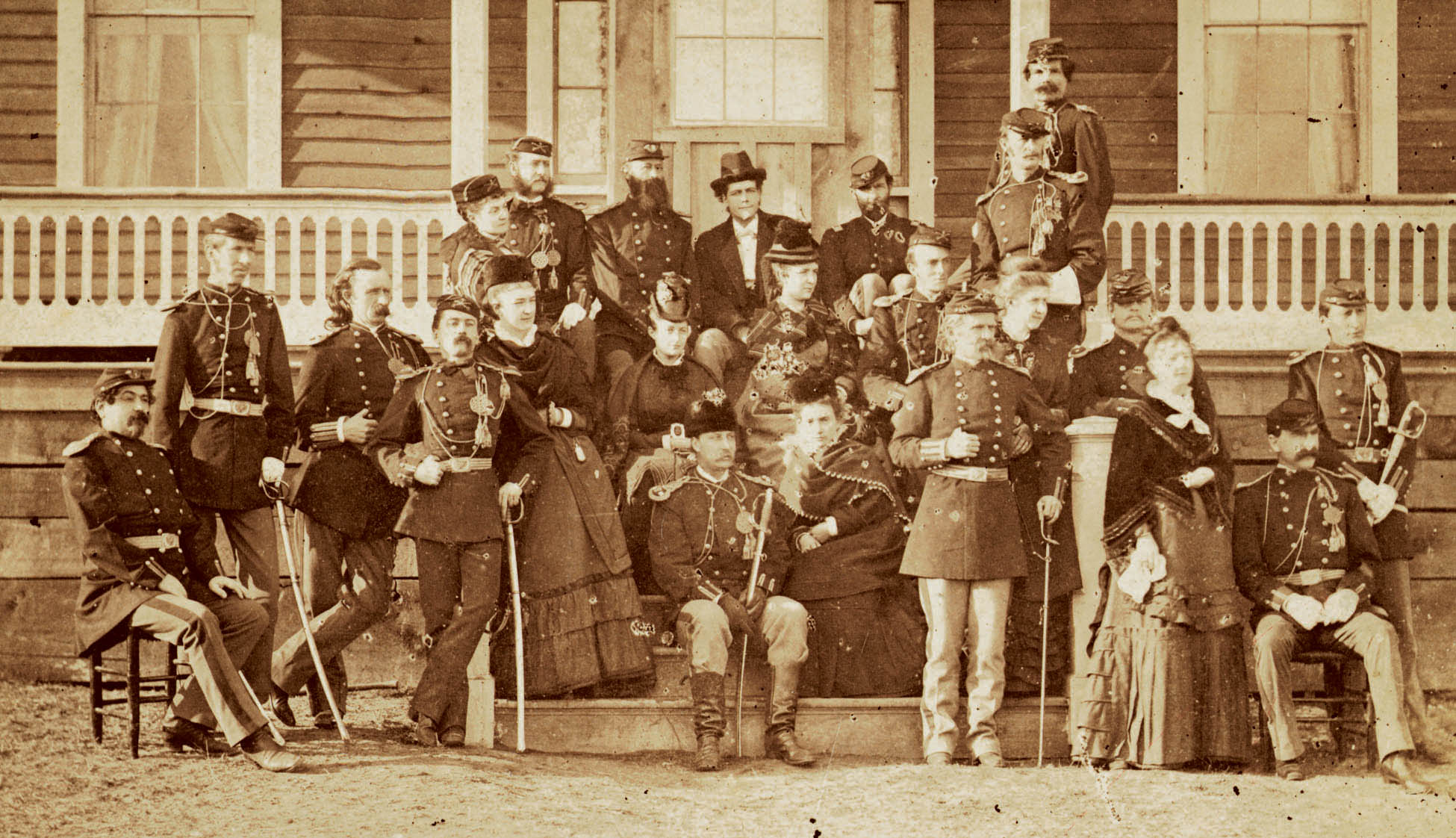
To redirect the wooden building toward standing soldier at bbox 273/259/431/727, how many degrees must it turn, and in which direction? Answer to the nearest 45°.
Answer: approximately 45° to its right

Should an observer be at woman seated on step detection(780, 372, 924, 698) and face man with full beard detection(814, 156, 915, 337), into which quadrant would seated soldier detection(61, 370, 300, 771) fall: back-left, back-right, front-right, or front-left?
back-left

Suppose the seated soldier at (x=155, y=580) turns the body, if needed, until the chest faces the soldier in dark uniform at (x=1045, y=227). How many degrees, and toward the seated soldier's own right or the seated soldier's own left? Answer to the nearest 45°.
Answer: approximately 45° to the seated soldier's own left

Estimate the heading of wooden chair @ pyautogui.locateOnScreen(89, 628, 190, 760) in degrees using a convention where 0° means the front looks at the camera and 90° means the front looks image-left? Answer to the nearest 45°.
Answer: approximately 315°

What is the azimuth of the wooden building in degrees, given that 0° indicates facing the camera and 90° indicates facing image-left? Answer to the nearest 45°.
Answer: approximately 0°

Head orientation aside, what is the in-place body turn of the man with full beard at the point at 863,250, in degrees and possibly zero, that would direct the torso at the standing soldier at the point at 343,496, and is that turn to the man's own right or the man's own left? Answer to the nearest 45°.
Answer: approximately 45° to the man's own right
